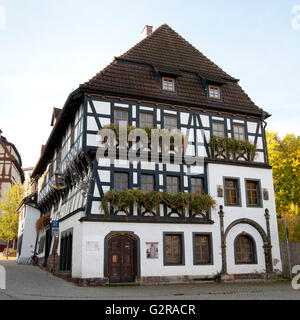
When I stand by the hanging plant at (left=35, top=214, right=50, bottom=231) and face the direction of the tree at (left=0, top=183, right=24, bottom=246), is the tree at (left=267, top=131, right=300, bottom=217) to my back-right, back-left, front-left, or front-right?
back-right

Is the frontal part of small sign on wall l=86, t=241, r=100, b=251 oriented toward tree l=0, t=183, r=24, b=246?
no

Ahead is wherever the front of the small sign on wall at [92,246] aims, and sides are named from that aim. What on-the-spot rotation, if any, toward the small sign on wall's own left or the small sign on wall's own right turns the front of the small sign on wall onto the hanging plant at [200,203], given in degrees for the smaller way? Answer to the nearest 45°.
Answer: approximately 90° to the small sign on wall's own left

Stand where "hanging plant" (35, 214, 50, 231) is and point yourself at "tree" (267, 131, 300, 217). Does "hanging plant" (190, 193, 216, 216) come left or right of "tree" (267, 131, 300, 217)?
right

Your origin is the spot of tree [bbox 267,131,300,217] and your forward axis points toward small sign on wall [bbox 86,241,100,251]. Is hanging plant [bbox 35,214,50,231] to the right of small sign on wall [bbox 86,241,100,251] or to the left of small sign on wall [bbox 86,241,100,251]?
right

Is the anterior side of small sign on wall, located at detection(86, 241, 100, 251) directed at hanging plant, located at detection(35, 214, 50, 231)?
no

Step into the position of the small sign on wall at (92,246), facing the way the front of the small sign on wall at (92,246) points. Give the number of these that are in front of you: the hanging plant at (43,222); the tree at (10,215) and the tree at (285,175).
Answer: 0

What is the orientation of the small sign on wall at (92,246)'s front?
toward the camera

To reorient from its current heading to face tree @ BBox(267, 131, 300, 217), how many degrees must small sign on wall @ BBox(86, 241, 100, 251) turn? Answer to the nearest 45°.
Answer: approximately 135° to its left
